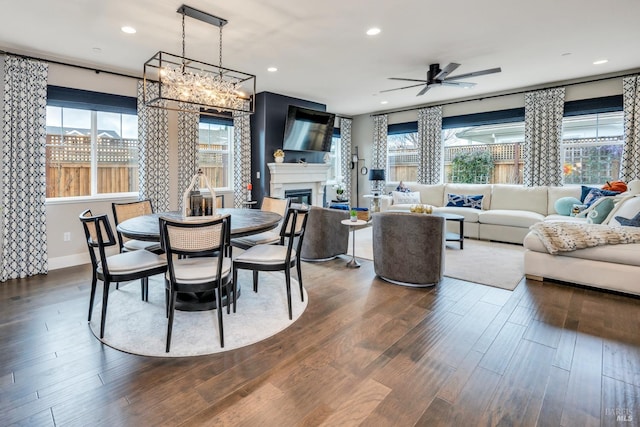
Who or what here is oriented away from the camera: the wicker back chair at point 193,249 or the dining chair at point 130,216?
the wicker back chair

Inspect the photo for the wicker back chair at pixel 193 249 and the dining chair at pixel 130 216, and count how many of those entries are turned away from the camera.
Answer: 1

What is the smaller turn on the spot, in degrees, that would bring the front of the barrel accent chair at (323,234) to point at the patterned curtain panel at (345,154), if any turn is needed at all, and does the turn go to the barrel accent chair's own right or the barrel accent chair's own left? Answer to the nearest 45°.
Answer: approximately 45° to the barrel accent chair's own left

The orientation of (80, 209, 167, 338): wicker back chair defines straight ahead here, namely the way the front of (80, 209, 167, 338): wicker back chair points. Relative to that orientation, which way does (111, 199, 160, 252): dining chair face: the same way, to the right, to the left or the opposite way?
to the right

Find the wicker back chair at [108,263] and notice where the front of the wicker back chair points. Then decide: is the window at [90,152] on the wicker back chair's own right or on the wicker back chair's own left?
on the wicker back chair's own left

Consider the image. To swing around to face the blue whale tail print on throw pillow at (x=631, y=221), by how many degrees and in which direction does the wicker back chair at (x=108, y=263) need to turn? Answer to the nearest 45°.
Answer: approximately 45° to its right

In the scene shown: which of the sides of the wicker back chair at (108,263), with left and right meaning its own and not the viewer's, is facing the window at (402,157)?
front

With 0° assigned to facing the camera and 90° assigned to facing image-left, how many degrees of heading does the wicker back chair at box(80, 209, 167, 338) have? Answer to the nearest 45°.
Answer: approximately 225°

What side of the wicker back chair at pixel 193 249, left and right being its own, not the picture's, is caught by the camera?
back

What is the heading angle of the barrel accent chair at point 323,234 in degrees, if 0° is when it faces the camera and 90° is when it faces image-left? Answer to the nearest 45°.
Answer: approximately 225°

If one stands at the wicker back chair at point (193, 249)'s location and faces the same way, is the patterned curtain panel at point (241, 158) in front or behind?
in front

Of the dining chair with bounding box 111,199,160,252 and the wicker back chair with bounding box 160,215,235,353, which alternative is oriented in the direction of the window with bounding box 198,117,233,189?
the wicker back chair

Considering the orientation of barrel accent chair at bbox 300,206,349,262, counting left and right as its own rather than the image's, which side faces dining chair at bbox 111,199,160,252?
back
